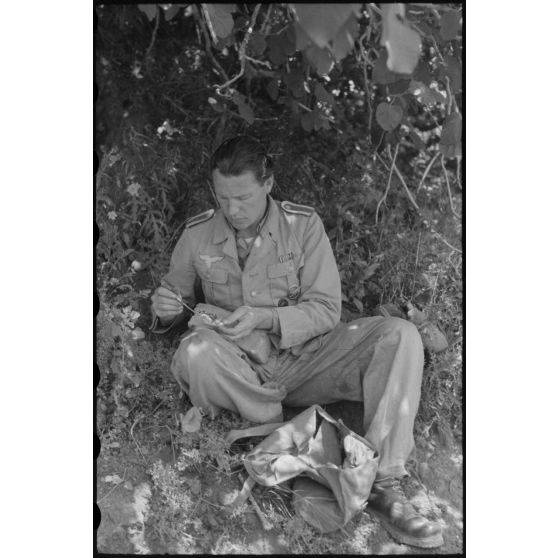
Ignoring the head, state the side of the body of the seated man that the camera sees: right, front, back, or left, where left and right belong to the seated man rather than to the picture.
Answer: front

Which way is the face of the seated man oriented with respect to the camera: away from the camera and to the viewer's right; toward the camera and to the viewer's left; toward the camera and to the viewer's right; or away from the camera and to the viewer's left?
toward the camera and to the viewer's left

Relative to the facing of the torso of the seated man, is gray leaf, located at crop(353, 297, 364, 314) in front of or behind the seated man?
behind
